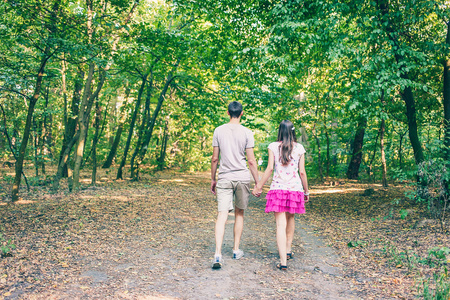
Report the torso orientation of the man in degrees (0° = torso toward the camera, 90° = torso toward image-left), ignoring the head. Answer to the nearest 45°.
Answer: approximately 180°
